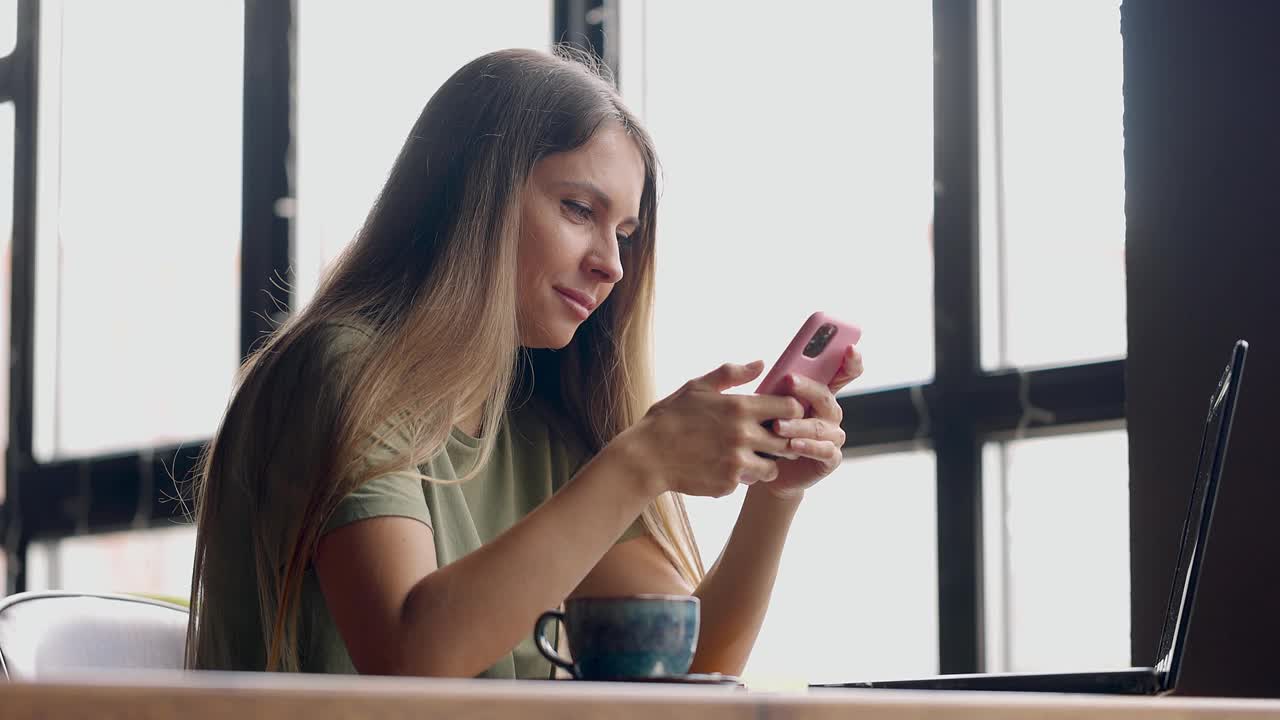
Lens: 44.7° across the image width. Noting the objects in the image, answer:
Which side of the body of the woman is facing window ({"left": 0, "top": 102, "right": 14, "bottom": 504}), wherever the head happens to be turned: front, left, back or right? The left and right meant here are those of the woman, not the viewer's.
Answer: back

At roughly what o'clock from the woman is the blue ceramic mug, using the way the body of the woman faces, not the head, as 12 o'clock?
The blue ceramic mug is roughly at 1 o'clock from the woman.

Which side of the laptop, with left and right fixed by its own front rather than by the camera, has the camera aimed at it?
left

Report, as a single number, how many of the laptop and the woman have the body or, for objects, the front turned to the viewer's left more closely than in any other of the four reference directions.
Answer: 1

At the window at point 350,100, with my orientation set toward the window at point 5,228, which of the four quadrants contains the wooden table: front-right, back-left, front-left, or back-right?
back-left

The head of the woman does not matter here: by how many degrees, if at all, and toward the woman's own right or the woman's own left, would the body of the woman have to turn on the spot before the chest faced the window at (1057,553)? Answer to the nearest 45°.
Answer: approximately 90° to the woman's own left

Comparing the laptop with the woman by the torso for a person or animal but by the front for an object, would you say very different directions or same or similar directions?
very different directions

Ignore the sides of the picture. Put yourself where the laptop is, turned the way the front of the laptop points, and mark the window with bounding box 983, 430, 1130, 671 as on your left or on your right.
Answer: on your right
